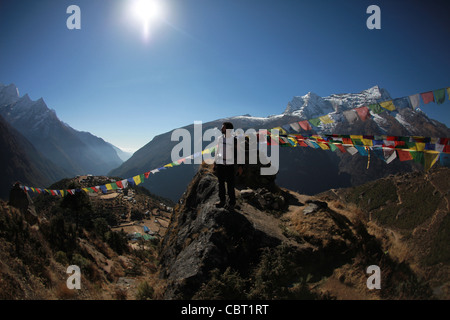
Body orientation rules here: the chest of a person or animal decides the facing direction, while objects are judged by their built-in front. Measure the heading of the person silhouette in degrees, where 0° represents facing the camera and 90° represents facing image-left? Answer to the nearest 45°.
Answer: approximately 45°

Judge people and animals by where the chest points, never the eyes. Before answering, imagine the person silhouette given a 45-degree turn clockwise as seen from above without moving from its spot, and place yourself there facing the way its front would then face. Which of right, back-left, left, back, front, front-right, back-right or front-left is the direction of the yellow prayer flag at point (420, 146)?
back

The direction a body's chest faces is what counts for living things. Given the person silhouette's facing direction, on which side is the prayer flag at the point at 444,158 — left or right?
on its left
